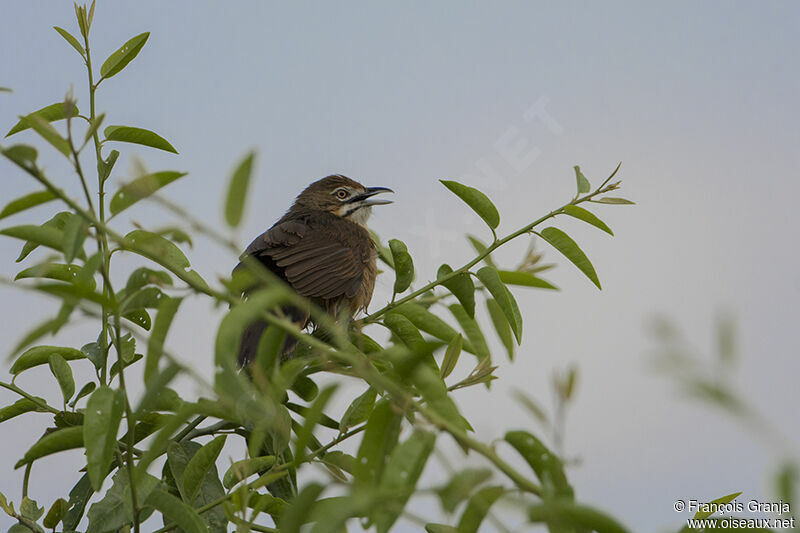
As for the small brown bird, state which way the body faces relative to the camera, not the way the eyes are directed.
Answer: to the viewer's right
